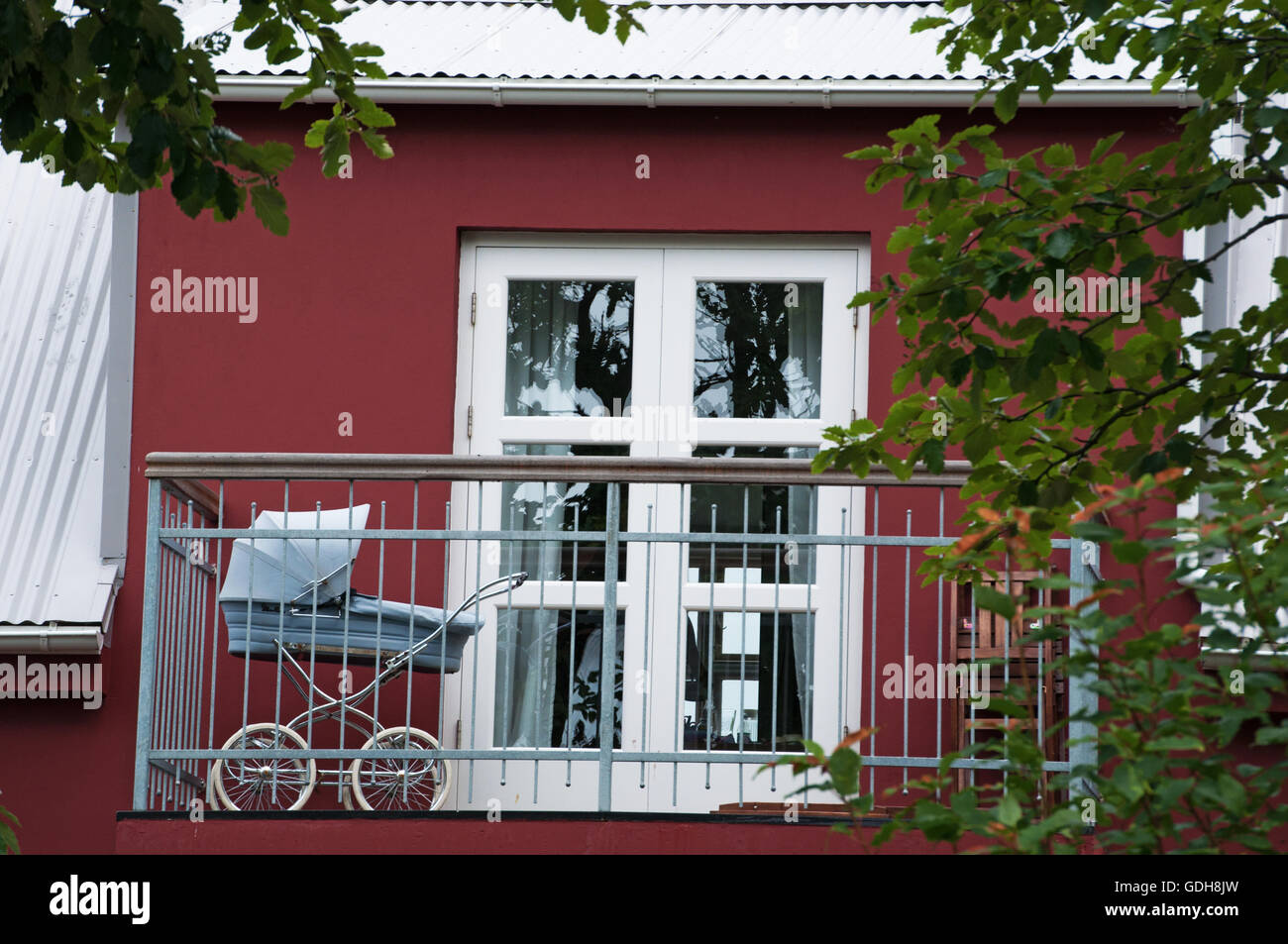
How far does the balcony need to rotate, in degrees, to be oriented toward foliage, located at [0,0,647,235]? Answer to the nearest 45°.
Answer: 0° — it already faces it

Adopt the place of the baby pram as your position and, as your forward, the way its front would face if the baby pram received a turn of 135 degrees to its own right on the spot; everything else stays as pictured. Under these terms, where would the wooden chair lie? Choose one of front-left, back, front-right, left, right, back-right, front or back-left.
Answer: front-right

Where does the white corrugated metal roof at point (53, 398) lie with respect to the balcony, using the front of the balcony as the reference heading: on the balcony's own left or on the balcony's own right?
on the balcony's own right

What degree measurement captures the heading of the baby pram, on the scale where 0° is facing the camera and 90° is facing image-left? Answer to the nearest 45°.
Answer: approximately 90°

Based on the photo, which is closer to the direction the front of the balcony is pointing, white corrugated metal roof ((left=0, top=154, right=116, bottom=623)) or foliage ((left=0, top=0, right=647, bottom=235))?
the foliage

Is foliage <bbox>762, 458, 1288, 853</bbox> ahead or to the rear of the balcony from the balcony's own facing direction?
ahead

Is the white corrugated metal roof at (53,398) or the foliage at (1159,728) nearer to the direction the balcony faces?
the foliage

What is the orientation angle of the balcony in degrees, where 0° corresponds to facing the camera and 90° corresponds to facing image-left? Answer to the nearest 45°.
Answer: approximately 0°

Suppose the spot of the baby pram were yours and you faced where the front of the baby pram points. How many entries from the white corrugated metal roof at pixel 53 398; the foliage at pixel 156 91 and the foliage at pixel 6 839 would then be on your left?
2
